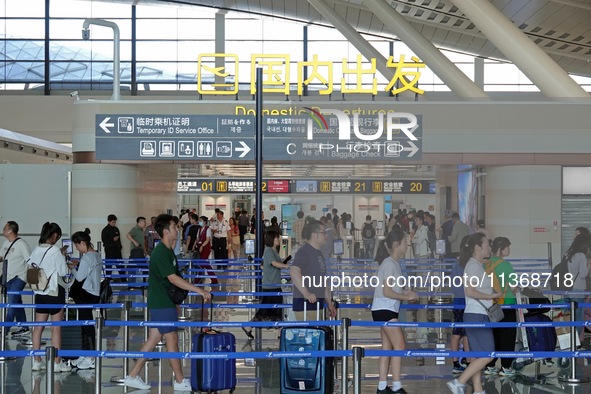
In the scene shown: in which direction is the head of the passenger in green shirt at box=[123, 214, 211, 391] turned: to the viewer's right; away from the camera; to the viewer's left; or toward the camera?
to the viewer's right

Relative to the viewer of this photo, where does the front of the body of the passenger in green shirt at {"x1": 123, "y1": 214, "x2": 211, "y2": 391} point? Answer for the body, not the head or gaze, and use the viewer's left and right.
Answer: facing to the right of the viewer

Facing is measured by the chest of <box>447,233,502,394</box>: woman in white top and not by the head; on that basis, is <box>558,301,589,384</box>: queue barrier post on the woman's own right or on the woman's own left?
on the woman's own left

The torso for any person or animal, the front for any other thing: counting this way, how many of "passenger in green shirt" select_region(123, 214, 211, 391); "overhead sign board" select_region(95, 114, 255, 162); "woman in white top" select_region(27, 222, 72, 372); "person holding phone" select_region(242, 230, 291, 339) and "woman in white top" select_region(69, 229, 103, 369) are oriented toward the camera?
1

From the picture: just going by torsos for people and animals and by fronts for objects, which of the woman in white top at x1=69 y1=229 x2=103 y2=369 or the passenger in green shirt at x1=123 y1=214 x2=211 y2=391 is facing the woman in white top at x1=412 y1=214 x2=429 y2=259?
the passenger in green shirt

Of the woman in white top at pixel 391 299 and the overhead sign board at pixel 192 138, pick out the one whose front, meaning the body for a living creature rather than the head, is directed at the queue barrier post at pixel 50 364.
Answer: the overhead sign board

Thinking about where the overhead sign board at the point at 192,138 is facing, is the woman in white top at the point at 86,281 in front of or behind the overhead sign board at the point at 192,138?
in front

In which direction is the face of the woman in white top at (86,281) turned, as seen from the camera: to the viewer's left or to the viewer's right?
to the viewer's left
